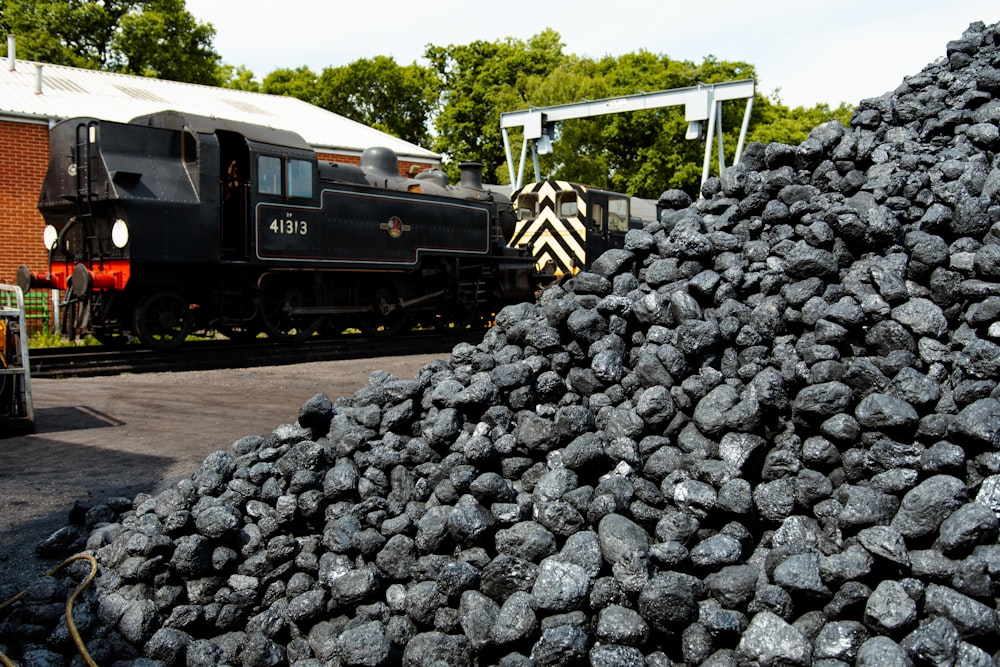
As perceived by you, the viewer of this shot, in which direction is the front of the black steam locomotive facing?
facing away from the viewer and to the right of the viewer

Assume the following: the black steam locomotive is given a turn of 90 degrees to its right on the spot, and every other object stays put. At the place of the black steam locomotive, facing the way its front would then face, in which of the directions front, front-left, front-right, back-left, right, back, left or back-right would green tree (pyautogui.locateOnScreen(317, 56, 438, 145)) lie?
back-left

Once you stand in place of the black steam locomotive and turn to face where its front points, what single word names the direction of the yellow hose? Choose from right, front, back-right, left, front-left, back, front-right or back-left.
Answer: back-right

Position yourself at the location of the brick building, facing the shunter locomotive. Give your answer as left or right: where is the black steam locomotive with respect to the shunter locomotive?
right

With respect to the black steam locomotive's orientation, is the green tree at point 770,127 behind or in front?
in front

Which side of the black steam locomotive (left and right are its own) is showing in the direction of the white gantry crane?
front

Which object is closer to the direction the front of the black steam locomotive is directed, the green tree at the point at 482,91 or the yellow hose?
the green tree

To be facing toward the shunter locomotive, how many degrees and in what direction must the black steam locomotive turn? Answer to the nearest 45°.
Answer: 0° — it already faces it

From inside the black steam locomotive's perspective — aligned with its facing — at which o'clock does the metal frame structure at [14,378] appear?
The metal frame structure is roughly at 5 o'clock from the black steam locomotive.

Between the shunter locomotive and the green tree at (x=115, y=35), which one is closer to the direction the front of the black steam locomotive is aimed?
the shunter locomotive

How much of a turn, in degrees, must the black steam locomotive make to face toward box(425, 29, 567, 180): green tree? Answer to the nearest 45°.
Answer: approximately 45° to its left
